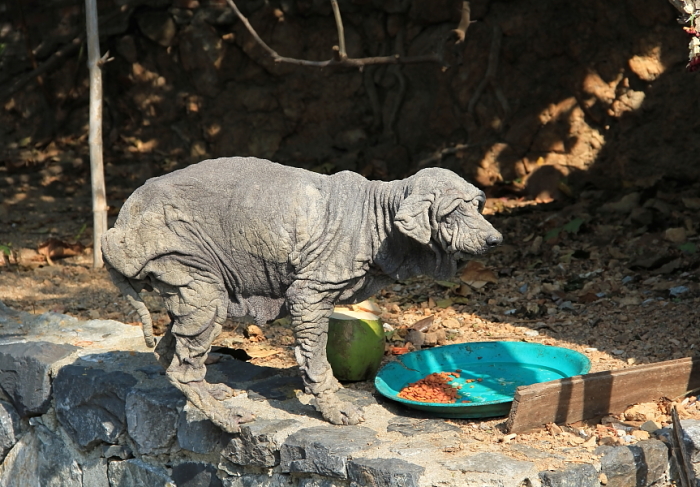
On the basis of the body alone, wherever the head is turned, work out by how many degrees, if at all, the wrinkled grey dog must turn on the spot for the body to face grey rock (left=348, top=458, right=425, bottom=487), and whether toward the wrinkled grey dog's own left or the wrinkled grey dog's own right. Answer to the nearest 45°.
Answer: approximately 45° to the wrinkled grey dog's own right

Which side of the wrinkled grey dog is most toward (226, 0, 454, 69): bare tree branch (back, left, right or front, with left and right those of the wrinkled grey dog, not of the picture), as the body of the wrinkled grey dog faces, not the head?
left

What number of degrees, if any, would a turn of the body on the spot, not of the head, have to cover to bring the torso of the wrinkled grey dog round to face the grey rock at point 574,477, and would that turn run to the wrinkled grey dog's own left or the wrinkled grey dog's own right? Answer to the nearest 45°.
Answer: approximately 45° to the wrinkled grey dog's own right

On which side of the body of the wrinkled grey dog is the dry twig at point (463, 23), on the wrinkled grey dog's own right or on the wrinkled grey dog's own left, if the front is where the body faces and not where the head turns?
on the wrinkled grey dog's own left

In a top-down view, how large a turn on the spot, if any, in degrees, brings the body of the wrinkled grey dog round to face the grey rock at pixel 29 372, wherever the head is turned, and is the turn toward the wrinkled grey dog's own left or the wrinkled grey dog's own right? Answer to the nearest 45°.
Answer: approximately 135° to the wrinkled grey dog's own left

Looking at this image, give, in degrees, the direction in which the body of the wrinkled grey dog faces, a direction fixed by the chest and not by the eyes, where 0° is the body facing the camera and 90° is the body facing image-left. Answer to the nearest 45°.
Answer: approximately 270°
